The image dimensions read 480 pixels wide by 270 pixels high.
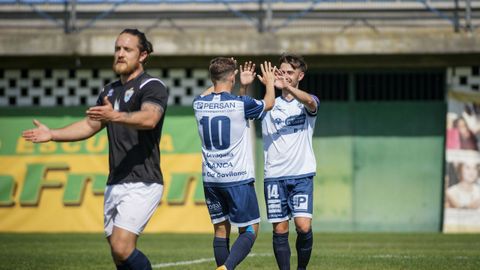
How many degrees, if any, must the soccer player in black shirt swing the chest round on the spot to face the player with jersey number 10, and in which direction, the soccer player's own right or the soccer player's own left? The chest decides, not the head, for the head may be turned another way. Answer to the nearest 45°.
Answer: approximately 180°

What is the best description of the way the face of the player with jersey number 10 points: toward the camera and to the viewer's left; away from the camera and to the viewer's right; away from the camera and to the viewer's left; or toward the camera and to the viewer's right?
away from the camera and to the viewer's right

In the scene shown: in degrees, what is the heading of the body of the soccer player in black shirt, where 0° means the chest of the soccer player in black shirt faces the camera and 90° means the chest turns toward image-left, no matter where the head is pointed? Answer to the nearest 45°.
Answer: approximately 45°
